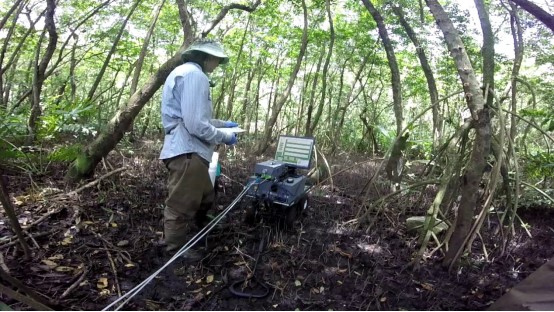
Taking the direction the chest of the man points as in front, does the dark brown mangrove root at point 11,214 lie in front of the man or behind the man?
behind

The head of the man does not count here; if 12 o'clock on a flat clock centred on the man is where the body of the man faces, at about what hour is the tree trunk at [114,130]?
The tree trunk is roughly at 8 o'clock from the man.

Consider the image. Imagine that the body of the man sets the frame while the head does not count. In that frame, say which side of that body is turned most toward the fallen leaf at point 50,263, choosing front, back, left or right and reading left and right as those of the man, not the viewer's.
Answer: back

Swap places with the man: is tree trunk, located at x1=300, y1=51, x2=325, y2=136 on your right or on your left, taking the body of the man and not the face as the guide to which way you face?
on your left

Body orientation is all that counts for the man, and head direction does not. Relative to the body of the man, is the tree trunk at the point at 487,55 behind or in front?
in front

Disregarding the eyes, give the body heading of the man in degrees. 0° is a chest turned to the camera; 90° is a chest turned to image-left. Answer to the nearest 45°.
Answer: approximately 270°

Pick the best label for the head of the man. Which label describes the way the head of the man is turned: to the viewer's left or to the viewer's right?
to the viewer's right

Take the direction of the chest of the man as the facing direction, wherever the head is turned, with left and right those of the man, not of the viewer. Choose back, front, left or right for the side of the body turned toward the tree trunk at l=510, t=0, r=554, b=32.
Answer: front
